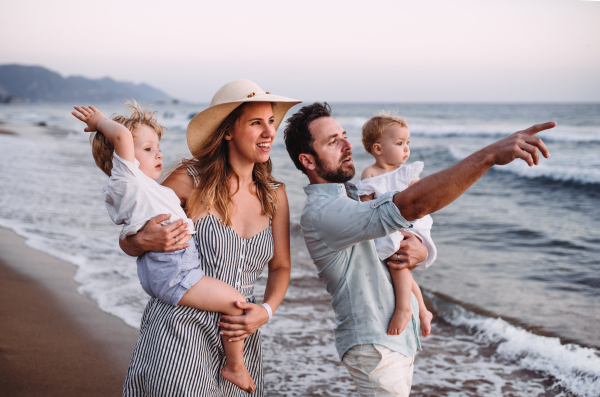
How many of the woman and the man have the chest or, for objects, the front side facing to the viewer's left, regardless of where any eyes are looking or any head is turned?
0

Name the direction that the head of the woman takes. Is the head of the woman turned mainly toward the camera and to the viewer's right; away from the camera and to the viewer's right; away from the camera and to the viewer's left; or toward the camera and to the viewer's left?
toward the camera and to the viewer's right

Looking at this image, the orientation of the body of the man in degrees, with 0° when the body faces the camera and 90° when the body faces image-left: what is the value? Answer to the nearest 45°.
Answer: approximately 270°

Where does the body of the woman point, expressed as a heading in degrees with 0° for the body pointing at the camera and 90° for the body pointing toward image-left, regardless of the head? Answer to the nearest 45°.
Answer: approximately 315°
